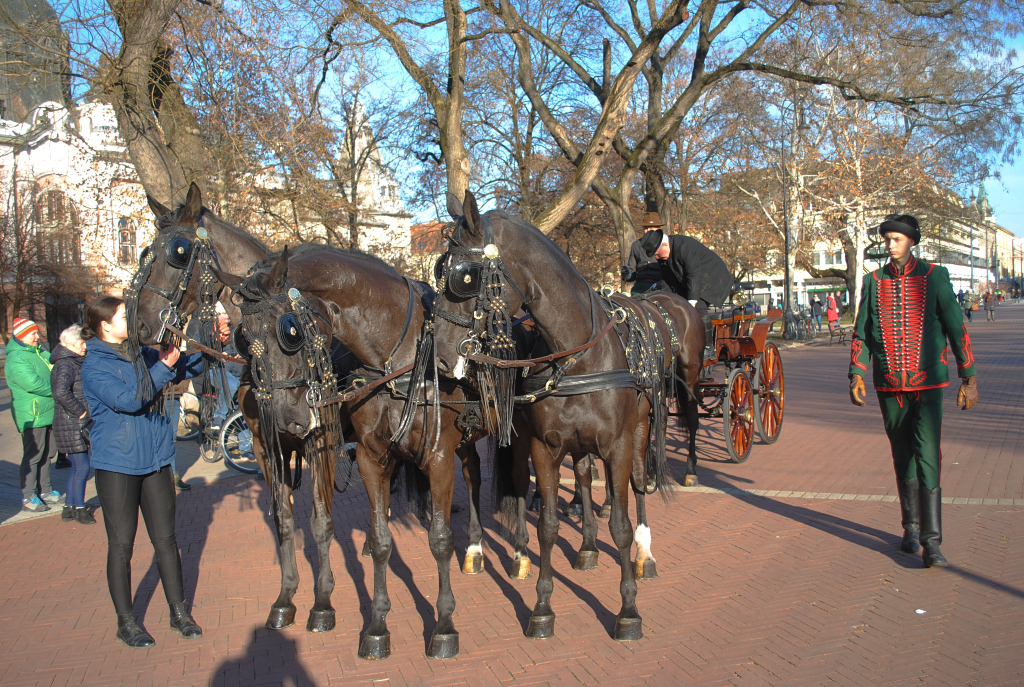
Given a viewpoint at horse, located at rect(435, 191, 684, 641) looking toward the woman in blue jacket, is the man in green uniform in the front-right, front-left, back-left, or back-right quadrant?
back-right

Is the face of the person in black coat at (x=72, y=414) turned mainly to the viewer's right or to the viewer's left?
to the viewer's right

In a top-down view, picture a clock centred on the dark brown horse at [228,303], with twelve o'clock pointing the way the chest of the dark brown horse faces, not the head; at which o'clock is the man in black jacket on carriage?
The man in black jacket on carriage is roughly at 7 o'clock from the dark brown horse.

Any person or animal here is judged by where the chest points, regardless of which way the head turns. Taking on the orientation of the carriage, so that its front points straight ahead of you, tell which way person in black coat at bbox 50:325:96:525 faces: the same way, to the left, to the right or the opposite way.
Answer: the opposite way

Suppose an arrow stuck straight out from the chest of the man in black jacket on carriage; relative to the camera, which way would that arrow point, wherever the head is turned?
to the viewer's left

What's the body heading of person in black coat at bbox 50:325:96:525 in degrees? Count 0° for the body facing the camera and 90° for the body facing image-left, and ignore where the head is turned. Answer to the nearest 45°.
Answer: approximately 270°

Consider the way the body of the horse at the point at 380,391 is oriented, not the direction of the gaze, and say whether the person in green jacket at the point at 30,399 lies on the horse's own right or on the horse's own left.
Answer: on the horse's own right

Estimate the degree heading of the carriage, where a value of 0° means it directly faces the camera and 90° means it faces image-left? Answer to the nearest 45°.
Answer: approximately 45°

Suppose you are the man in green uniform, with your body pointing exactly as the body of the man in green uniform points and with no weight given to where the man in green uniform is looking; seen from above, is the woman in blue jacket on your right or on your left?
on your right
